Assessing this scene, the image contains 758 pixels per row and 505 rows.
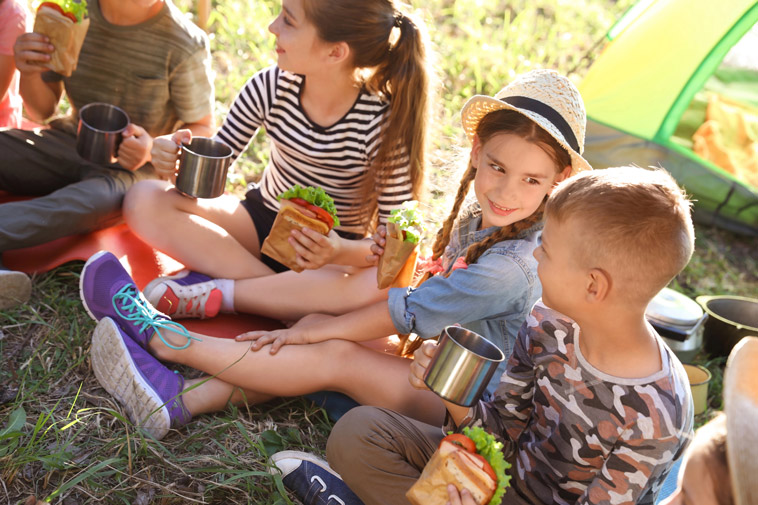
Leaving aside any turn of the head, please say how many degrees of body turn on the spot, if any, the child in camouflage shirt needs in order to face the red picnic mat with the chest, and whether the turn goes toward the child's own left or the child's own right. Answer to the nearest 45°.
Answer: approximately 45° to the child's own left

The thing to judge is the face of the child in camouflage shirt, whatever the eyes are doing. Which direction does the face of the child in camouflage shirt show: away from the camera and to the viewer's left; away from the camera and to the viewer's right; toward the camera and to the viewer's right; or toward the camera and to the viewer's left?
away from the camera and to the viewer's left

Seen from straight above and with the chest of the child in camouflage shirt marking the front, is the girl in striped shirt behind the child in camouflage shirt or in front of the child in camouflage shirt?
in front

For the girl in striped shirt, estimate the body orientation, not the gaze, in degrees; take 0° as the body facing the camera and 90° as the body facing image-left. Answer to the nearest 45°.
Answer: approximately 45°

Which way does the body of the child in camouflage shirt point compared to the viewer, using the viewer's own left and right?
facing away from the viewer and to the left of the viewer

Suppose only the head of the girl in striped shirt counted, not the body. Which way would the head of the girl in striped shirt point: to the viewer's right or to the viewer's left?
to the viewer's left

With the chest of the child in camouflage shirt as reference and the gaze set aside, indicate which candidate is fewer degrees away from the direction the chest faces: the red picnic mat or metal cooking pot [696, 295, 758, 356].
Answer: the red picnic mat

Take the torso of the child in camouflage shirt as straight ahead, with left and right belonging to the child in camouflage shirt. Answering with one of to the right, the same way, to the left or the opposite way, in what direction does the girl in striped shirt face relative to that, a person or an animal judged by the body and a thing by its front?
to the left
